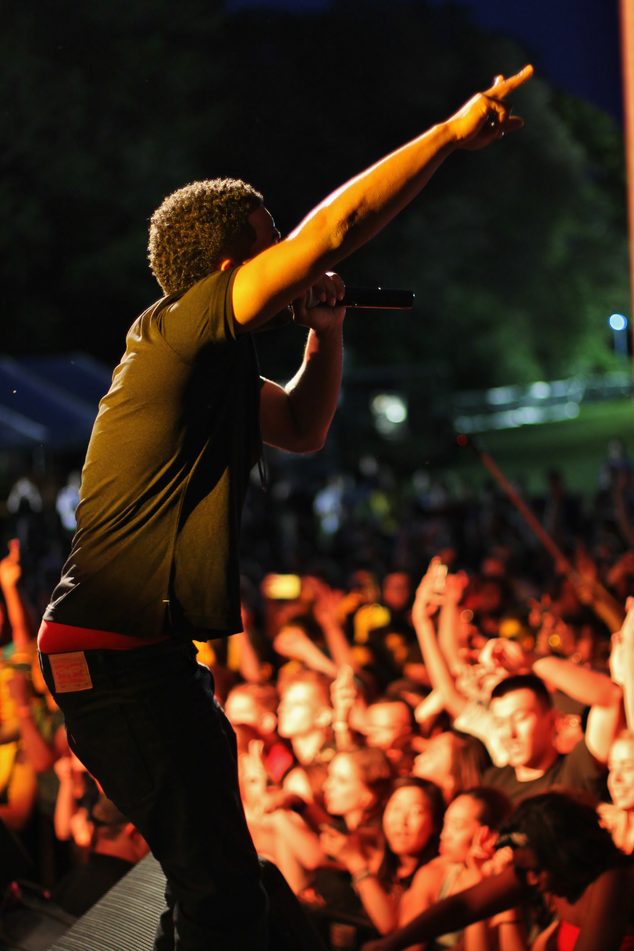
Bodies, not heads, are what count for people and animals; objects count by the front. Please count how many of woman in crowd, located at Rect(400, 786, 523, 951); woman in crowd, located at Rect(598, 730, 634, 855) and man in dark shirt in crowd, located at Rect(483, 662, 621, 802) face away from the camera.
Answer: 0

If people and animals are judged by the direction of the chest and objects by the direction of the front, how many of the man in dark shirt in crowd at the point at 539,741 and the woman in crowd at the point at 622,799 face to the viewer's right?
0

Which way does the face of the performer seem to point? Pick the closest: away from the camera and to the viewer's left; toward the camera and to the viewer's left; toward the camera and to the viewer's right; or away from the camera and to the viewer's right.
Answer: away from the camera and to the viewer's right

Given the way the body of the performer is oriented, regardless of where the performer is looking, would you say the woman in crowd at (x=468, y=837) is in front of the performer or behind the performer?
in front

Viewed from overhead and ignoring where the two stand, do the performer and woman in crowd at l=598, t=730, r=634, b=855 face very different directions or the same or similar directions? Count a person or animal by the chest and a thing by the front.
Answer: very different directions

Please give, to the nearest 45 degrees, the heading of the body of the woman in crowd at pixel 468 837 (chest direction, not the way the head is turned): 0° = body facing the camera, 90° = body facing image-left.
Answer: approximately 45°

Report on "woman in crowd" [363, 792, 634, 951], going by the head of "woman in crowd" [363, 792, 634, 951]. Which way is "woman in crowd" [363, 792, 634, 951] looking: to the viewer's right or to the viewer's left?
to the viewer's left

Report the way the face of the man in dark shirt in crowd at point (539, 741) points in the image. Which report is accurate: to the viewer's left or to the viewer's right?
to the viewer's left

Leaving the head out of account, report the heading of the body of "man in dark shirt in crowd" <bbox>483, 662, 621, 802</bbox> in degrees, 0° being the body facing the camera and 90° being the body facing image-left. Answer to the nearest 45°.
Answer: approximately 45°

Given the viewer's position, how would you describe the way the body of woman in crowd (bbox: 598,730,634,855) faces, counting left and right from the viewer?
facing the viewer and to the left of the viewer

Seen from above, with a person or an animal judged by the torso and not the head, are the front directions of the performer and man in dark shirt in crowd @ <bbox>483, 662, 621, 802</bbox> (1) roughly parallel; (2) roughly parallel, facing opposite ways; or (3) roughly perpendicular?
roughly parallel, facing opposite ways

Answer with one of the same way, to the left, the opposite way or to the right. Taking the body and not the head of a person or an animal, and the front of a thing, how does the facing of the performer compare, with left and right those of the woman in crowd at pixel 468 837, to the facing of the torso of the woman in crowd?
the opposite way

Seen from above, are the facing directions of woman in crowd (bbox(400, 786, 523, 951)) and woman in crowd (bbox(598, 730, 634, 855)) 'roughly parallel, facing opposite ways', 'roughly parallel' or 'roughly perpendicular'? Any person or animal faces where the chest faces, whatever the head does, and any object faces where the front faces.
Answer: roughly parallel

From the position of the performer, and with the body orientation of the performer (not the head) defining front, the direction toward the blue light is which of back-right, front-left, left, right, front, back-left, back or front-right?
front
